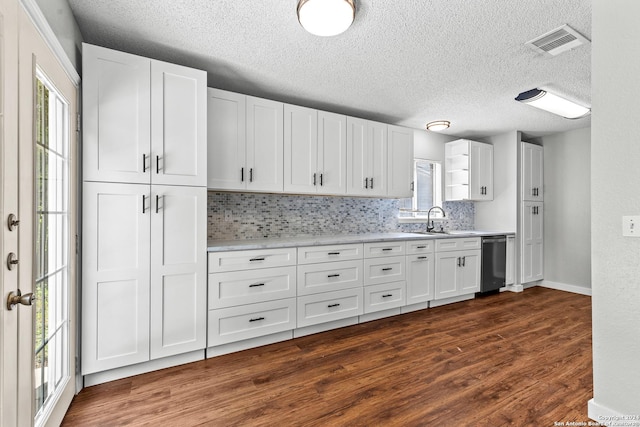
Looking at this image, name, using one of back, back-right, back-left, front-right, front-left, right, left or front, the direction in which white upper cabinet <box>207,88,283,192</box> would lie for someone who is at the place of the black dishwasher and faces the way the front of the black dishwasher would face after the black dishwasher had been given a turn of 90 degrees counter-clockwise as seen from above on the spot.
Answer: back

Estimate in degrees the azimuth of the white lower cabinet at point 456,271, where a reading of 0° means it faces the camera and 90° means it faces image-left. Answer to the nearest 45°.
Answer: approximately 315°

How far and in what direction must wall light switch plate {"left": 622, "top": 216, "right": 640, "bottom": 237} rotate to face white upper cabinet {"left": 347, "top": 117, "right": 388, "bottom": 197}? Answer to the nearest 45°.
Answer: approximately 90° to its right

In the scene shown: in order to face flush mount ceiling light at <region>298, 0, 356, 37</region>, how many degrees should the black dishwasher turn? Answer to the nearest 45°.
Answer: approximately 45° to its right

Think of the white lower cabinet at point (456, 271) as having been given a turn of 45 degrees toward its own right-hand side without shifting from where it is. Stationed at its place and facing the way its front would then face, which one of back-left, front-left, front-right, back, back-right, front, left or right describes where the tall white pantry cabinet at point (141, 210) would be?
front-right

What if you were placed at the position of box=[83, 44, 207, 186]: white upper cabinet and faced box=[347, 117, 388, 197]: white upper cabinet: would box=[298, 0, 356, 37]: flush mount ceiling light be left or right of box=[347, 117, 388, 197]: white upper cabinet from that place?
right

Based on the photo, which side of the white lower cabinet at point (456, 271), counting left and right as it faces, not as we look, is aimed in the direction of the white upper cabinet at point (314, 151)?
right

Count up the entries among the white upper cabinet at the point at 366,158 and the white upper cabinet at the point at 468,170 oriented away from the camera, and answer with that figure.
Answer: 0

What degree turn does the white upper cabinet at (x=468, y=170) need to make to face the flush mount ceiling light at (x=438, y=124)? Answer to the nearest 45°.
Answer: approximately 45° to its right

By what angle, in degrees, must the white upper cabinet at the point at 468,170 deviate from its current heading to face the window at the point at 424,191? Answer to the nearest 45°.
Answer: approximately 90° to its right

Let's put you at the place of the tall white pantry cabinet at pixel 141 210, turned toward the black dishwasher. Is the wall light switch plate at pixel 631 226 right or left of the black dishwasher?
right
